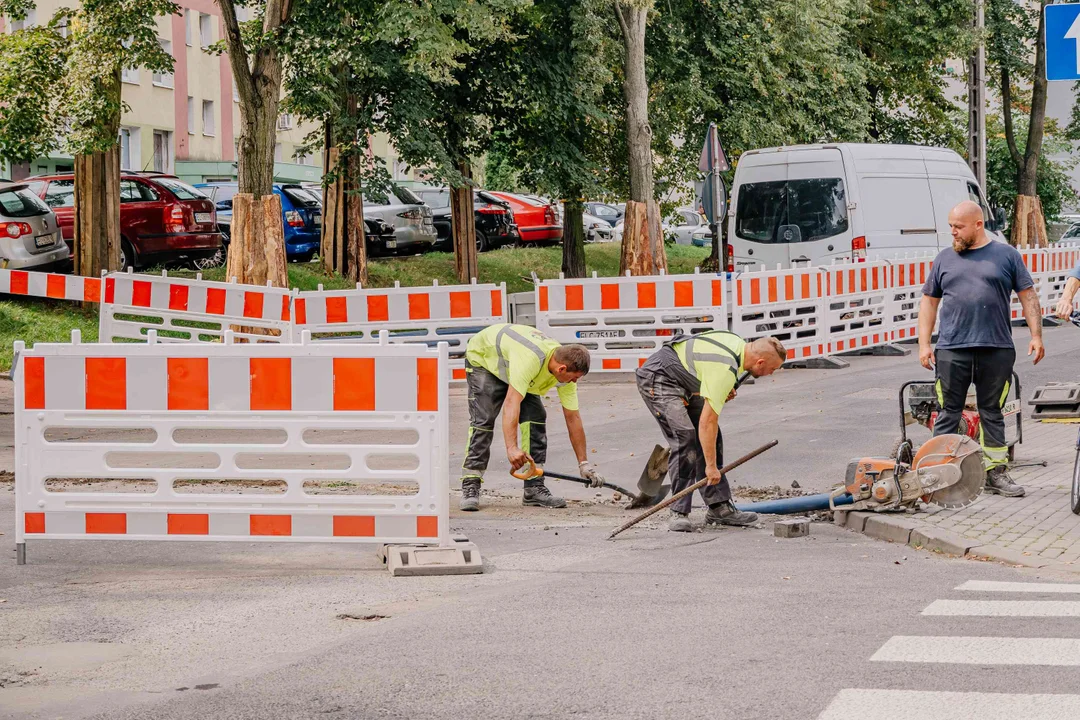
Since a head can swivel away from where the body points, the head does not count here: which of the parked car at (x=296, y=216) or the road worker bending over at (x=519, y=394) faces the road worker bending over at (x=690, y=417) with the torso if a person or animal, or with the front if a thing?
the road worker bending over at (x=519, y=394)

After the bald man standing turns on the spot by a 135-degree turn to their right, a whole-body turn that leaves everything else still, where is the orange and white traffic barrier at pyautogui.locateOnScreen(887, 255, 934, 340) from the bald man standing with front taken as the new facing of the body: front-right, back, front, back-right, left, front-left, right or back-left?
front-right

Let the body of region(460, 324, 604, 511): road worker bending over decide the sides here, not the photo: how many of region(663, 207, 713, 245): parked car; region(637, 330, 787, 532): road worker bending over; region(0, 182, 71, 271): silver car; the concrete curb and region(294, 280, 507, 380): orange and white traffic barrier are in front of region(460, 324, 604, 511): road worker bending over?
2

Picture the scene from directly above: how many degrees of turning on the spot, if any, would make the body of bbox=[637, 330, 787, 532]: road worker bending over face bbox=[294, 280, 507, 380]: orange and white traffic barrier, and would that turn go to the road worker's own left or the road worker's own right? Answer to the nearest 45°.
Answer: approximately 90° to the road worker's own left

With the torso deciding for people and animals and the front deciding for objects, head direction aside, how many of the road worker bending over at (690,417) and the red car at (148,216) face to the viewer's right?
1

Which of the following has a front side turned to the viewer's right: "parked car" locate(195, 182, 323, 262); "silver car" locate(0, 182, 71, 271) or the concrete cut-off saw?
the concrete cut-off saw

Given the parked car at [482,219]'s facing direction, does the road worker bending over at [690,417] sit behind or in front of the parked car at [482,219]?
behind

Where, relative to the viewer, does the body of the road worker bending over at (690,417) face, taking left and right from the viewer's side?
facing to the right of the viewer

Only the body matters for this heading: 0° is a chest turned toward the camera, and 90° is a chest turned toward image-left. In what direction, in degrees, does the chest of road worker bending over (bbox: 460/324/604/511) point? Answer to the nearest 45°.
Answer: approximately 315°

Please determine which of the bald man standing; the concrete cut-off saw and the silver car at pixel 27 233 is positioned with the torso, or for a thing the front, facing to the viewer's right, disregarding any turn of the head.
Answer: the concrete cut-off saw

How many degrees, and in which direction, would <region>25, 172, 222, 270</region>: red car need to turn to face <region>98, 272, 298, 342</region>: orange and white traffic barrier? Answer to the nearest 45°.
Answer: approximately 135° to its left

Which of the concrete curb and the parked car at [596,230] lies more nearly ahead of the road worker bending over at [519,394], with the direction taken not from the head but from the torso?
the concrete curb

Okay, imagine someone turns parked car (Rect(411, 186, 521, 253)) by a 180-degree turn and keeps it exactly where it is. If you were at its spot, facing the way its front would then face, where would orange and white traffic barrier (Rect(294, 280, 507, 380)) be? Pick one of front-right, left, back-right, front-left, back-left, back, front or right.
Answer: front-right
